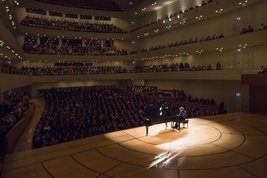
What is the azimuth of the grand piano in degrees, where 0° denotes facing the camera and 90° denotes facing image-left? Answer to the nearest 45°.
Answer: approximately 225°
